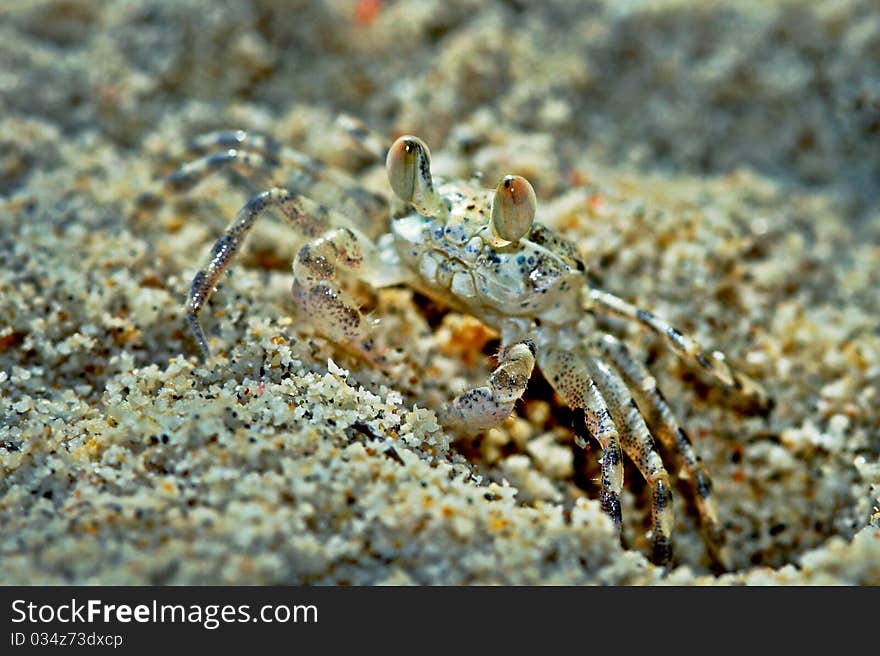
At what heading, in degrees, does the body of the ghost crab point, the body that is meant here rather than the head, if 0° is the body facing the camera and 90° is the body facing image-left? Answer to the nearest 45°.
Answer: approximately 45°
